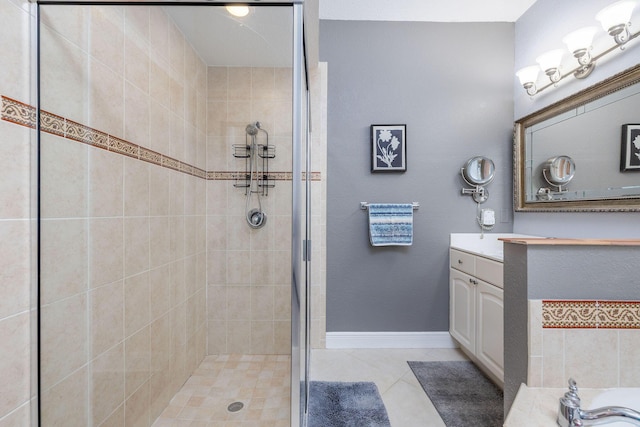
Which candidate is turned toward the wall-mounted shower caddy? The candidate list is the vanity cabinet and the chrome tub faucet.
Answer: the vanity cabinet

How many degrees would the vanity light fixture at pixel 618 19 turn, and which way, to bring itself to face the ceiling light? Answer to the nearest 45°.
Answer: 0° — it already faces it

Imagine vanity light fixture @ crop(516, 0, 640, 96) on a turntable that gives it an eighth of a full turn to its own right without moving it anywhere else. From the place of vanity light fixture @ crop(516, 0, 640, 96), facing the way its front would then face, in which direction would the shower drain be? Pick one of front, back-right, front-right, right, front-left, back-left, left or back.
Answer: front-left

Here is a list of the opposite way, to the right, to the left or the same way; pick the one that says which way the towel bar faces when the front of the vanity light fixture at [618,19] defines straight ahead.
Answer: to the left

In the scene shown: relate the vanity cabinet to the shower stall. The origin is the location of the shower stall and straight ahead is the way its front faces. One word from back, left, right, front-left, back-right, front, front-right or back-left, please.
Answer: left

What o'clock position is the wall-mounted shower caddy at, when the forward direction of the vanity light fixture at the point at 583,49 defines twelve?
The wall-mounted shower caddy is roughly at 12 o'clock from the vanity light fixture.

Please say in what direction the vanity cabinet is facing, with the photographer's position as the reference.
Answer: facing the viewer and to the left of the viewer

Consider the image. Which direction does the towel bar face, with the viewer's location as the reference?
facing the viewer

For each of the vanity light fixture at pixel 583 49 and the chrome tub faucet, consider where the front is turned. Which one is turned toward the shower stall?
the vanity light fixture

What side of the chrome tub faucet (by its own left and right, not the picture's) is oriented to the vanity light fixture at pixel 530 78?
left

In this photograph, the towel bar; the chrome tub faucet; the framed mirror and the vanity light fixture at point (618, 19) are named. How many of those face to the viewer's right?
1

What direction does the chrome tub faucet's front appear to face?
to the viewer's right

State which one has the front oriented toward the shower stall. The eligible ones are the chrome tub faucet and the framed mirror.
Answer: the framed mirror
